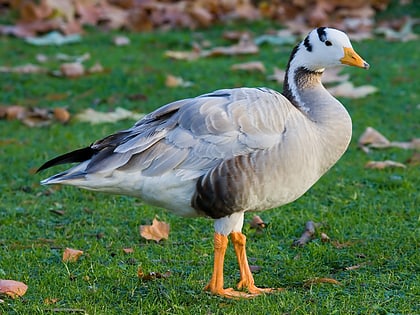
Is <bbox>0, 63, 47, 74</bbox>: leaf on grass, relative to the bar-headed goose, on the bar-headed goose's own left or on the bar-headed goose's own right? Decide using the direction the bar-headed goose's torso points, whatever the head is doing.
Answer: on the bar-headed goose's own left

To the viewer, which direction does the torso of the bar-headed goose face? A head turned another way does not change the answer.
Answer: to the viewer's right

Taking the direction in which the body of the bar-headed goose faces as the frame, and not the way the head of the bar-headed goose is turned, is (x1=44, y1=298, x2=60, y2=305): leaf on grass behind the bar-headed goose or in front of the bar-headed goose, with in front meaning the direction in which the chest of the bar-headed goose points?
behind

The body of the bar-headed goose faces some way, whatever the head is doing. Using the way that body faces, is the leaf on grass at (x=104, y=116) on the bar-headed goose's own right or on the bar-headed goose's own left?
on the bar-headed goose's own left

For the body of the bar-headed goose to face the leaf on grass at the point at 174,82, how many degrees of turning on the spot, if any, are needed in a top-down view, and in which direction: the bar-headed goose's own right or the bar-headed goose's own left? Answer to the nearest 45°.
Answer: approximately 90° to the bar-headed goose's own left

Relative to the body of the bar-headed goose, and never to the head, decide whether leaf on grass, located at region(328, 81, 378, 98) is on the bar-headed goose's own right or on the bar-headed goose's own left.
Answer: on the bar-headed goose's own left

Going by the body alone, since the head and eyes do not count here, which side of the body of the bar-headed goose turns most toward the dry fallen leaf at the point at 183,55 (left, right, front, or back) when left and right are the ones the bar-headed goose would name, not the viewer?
left

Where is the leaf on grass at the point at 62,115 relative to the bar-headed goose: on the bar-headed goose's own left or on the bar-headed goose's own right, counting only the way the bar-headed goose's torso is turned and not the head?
on the bar-headed goose's own left

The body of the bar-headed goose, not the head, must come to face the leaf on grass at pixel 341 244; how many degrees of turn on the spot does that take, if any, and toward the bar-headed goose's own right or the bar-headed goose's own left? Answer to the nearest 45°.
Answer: approximately 45° to the bar-headed goose's own left
